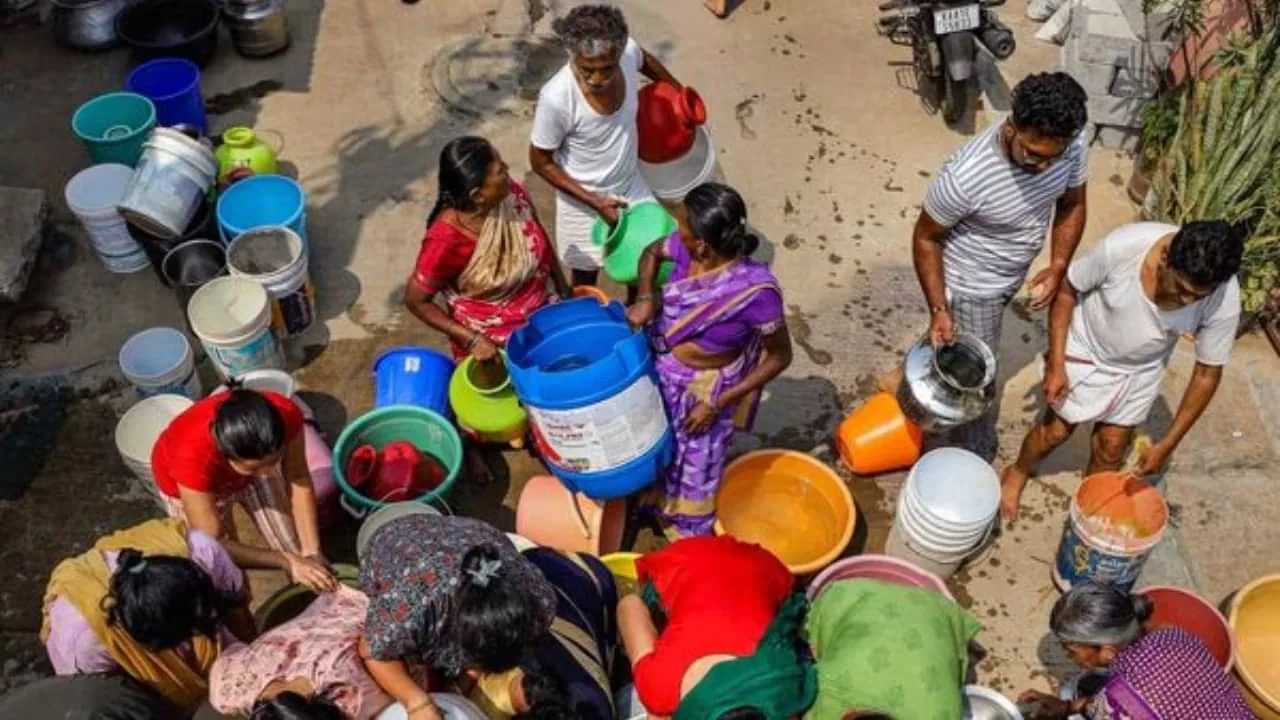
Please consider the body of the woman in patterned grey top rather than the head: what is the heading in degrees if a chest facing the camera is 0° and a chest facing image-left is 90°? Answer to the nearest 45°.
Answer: approximately 315°

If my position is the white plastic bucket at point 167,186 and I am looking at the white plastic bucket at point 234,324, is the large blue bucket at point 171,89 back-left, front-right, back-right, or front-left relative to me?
back-left

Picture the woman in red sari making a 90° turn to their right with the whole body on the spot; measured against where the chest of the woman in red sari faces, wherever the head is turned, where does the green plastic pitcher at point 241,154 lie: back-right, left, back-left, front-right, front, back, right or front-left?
right

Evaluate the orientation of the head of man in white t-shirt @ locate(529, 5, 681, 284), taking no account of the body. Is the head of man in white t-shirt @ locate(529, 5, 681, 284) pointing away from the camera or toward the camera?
toward the camera

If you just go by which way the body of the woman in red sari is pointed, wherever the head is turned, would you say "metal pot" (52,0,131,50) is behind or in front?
behind

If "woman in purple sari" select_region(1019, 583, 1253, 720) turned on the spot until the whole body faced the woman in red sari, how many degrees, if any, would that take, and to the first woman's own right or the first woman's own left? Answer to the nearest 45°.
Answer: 0° — they already face them

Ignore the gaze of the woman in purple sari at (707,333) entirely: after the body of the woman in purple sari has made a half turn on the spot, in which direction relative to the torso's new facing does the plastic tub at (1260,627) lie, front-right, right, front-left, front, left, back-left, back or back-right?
front-right

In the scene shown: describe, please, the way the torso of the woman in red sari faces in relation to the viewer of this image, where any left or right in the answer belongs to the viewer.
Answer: facing the viewer and to the right of the viewer

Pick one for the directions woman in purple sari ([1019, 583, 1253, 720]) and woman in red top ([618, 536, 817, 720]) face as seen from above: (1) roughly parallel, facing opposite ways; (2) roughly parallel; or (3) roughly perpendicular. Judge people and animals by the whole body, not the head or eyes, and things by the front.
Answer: roughly perpendicular

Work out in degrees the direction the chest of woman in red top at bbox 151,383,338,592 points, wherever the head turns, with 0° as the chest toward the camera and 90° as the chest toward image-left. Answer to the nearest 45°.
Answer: approximately 315°

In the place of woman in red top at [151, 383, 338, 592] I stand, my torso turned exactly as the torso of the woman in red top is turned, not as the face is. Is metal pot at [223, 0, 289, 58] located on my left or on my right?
on my left

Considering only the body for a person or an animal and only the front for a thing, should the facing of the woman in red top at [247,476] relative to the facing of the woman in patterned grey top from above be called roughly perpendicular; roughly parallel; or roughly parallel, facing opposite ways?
roughly parallel
